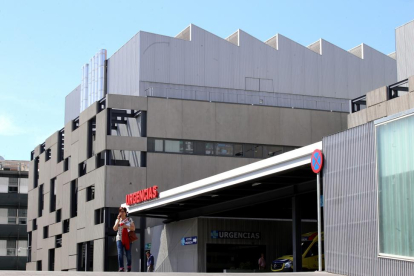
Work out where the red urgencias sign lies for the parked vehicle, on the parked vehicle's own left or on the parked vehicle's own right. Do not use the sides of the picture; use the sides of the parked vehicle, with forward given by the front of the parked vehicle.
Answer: on the parked vehicle's own right

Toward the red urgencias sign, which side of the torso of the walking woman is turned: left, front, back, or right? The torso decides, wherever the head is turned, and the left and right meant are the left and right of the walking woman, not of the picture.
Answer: back

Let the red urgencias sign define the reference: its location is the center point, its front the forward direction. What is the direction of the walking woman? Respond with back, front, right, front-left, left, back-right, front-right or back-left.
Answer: front-left

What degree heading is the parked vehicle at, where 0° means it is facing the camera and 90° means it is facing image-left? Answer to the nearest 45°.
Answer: approximately 45°

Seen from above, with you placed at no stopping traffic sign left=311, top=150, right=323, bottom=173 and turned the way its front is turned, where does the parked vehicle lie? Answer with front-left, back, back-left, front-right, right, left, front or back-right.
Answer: back-right

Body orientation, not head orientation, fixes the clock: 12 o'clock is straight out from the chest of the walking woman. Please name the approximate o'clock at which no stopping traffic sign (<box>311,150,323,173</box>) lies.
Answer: The no stopping traffic sign is roughly at 9 o'clock from the walking woman.

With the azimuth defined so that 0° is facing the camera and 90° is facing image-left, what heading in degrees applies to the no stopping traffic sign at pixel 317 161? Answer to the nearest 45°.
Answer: approximately 45°
